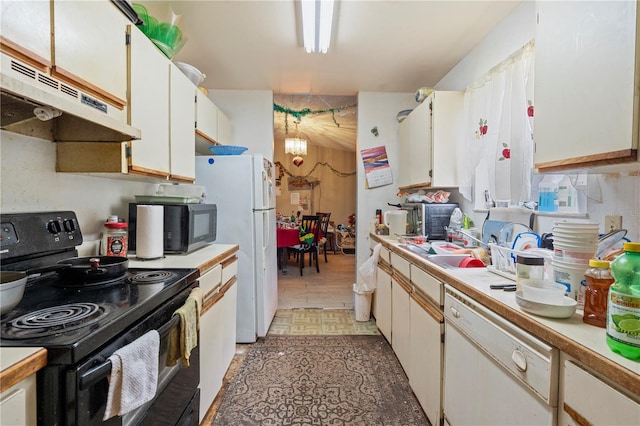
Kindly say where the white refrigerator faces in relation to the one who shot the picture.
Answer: facing to the right of the viewer

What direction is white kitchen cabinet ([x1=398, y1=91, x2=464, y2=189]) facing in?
to the viewer's left

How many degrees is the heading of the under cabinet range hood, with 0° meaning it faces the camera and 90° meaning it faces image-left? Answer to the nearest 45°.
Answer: approximately 315°

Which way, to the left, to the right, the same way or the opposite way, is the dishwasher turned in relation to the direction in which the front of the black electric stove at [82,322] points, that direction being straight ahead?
the opposite way

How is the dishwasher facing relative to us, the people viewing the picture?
facing the viewer and to the left of the viewer

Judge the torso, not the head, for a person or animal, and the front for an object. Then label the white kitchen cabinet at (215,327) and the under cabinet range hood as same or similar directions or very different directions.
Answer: same or similar directions

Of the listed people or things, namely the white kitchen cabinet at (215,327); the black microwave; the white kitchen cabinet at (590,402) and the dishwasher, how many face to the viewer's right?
2

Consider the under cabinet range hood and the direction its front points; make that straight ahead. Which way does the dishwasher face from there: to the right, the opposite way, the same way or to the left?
the opposite way

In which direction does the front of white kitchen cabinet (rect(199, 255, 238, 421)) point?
to the viewer's right

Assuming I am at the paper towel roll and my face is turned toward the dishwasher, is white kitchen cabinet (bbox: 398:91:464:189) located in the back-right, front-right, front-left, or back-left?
front-left

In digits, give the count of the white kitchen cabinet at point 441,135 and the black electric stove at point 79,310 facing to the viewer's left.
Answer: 1

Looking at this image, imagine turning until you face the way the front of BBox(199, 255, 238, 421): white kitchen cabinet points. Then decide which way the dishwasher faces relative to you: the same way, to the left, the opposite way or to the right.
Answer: the opposite way

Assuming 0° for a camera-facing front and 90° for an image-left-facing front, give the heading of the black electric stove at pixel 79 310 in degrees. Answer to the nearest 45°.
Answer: approximately 315°

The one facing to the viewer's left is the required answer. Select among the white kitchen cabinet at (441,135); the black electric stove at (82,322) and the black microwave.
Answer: the white kitchen cabinet

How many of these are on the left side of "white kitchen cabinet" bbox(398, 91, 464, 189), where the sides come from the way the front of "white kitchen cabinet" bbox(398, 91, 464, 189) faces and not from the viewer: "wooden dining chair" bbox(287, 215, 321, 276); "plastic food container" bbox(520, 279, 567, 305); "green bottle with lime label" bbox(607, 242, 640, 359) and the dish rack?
3

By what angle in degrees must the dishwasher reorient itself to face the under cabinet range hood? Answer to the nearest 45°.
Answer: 0° — it already faces it

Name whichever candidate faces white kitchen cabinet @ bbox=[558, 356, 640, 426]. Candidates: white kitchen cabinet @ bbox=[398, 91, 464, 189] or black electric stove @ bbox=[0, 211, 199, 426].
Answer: the black electric stove
